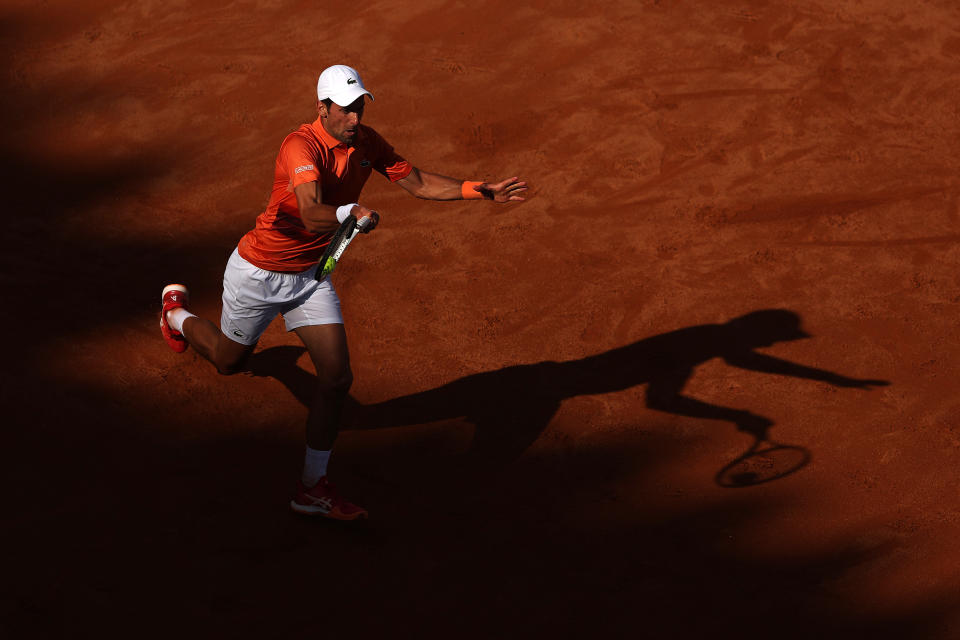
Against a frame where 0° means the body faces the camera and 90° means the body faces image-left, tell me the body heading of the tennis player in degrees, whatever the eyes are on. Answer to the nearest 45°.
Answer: approximately 315°
